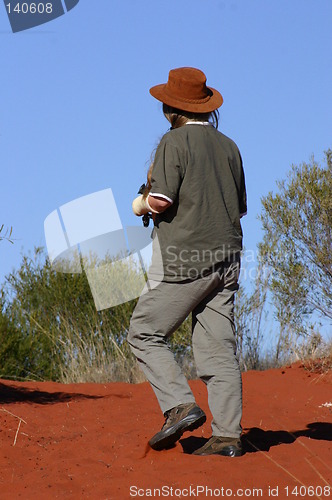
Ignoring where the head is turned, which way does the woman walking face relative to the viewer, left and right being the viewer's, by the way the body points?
facing away from the viewer and to the left of the viewer
